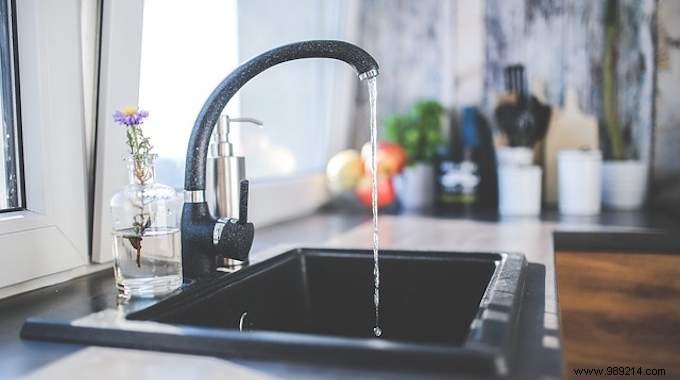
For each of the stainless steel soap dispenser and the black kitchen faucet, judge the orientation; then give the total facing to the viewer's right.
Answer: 2

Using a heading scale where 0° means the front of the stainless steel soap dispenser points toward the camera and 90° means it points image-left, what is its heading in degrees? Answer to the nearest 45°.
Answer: approximately 270°

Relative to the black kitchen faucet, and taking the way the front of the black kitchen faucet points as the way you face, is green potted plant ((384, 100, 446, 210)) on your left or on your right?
on your left

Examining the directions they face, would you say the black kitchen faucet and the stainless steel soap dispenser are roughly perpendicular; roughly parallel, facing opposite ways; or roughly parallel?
roughly parallel

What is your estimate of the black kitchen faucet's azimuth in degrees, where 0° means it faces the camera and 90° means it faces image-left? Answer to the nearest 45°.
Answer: approximately 270°

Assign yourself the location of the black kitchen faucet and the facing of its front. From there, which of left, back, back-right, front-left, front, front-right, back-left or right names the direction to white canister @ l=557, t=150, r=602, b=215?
front-left

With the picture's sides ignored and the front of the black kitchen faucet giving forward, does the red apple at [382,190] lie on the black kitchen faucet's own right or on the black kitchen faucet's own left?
on the black kitchen faucet's own left
